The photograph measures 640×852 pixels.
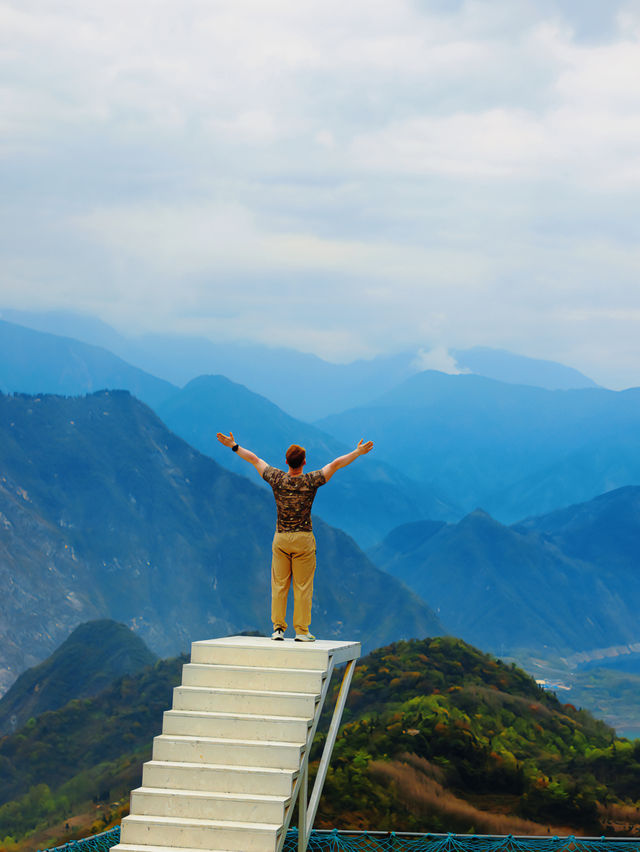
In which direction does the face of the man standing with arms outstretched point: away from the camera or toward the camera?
away from the camera

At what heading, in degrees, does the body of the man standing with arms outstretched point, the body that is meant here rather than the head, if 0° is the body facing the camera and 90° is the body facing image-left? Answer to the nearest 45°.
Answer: approximately 180°
